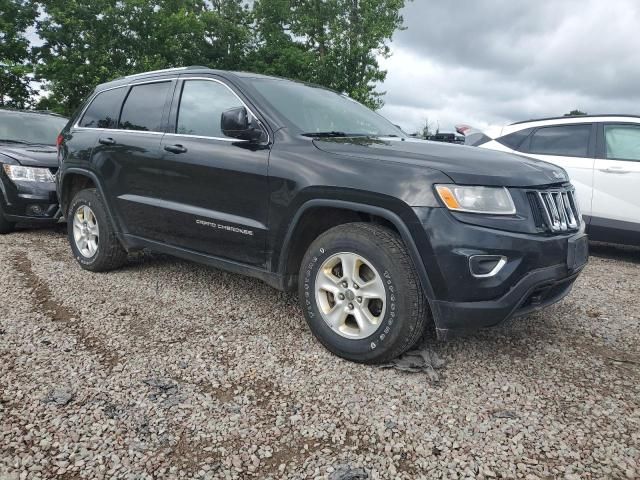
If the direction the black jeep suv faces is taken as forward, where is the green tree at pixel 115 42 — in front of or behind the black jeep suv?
behind

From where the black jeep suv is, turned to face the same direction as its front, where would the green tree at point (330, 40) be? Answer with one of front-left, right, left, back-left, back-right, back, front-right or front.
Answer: back-left

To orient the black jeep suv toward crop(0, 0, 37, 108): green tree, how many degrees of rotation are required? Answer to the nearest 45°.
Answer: approximately 180°

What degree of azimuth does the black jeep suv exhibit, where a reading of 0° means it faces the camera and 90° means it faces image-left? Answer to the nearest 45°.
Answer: approximately 315°

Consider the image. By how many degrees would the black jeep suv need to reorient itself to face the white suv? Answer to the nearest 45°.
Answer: approximately 90° to its left
